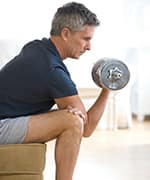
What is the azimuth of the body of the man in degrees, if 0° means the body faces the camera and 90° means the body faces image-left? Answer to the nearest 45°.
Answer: approximately 270°

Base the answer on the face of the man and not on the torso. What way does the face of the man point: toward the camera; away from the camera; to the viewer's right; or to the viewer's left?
to the viewer's right
